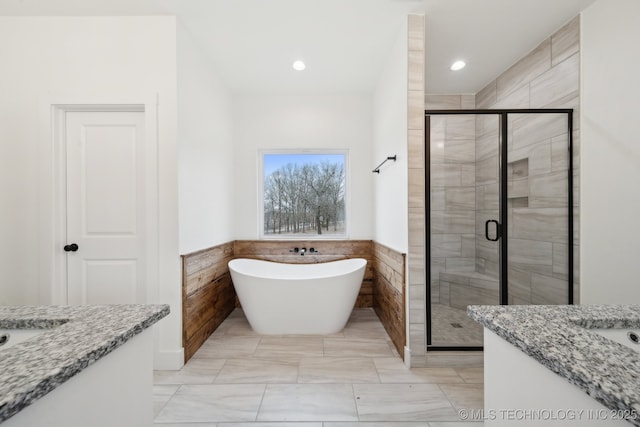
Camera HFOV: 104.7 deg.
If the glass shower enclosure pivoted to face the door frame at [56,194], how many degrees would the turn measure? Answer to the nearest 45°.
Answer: approximately 45° to its right

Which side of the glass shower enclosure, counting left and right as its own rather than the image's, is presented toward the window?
right

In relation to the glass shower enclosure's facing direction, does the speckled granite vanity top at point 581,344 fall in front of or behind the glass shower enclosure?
in front

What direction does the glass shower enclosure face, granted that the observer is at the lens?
facing the viewer

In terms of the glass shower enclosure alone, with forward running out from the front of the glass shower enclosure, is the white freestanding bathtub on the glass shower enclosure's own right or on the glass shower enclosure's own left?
on the glass shower enclosure's own right

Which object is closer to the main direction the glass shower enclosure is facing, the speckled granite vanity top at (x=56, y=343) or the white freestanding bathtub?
the speckled granite vanity top

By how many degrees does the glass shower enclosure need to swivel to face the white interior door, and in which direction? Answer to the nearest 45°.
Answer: approximately 45° to its right
